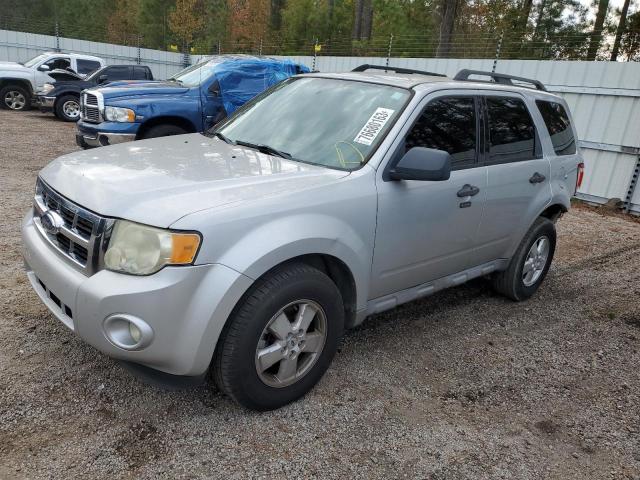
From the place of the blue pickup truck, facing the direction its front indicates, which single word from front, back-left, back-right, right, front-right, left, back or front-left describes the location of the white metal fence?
back-left

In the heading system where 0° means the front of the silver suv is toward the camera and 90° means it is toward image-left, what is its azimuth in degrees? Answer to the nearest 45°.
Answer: approximately 45°

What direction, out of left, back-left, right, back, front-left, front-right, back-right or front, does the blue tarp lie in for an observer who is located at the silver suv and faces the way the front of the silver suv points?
back-right

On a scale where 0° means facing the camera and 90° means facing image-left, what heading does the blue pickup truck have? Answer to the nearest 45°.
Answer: approximately 45°

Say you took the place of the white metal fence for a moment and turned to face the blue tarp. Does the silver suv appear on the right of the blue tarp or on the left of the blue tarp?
left

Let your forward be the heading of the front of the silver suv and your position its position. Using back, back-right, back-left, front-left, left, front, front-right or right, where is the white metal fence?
back

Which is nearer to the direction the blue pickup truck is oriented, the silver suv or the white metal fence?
the silver suv

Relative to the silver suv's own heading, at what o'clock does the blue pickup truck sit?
The blue pickup truck is roughly at 4 o'clock from the silver suv.

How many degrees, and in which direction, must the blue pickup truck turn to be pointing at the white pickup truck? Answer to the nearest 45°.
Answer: approximately 90° to its right

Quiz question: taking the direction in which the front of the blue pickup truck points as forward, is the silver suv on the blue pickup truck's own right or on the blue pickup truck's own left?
on the blue pickup truck's own left
